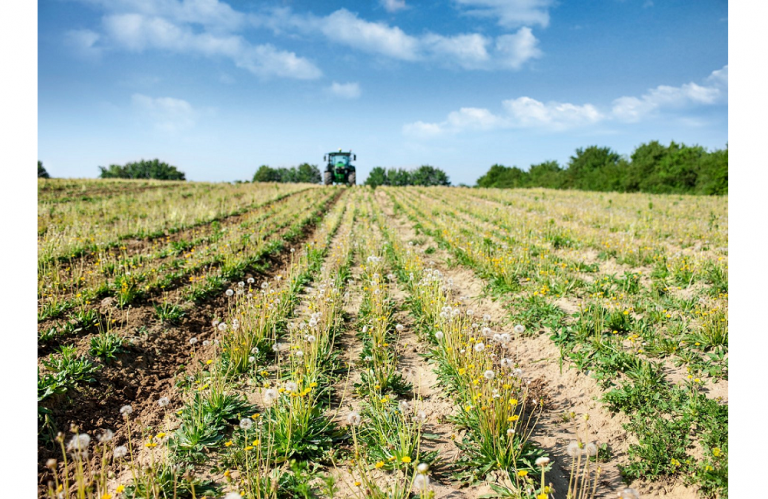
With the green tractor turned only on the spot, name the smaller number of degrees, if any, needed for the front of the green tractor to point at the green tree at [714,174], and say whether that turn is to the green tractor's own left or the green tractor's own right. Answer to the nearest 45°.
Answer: approximately 90° to the green tractor's own left

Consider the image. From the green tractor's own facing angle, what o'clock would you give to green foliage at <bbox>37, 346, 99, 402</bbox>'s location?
The green foliage is roughly at 12 o'clock from the green tractor.

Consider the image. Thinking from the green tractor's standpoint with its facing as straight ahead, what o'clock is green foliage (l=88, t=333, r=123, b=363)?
The green foliage is roughly at 12 o'clock from the green tractor.

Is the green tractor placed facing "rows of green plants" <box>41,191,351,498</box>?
yes

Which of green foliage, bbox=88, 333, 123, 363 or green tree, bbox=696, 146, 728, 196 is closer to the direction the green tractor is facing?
the green foliage

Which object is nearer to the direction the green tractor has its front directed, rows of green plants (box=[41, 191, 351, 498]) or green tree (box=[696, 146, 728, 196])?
the rows of green plants

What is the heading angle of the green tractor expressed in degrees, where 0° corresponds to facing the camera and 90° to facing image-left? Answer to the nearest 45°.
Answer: approximately 0°
